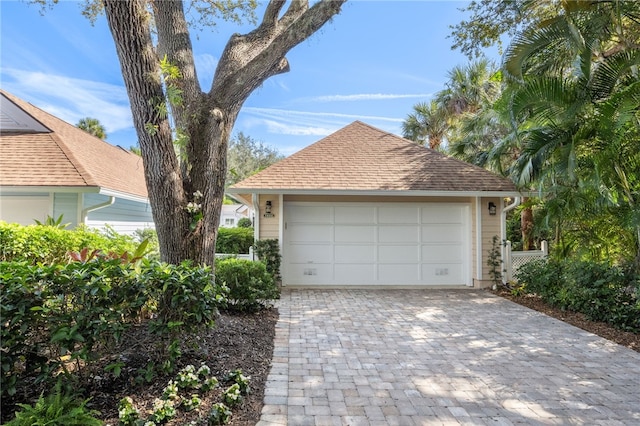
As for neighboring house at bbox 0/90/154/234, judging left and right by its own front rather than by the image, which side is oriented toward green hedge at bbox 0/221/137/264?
front

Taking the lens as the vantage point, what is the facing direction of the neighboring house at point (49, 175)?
facing the viewer

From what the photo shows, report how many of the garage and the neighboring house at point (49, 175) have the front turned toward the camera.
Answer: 2

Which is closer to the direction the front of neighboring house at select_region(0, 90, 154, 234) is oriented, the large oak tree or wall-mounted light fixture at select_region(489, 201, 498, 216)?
the large oak tree

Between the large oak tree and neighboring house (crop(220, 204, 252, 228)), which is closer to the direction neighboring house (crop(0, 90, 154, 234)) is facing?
the large oak tree

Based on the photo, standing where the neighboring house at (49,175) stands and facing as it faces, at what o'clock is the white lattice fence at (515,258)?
The white lattice fence is roughly at 10 o'clock from the neighboring house.

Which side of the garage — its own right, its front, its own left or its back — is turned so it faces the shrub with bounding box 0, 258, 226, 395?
front

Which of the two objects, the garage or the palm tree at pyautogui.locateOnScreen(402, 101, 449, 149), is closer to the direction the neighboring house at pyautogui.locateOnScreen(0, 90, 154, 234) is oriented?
the garage

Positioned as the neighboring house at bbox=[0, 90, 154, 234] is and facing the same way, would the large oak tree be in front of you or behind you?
in front

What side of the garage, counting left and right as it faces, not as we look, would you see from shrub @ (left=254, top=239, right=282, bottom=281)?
right

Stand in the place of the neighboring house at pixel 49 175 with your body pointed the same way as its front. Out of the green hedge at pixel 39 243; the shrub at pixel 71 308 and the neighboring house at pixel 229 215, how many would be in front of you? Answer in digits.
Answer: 2

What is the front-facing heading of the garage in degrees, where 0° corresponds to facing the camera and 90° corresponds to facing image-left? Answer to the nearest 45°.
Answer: approximately 0°

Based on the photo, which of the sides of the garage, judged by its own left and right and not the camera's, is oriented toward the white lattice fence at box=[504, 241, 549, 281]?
left

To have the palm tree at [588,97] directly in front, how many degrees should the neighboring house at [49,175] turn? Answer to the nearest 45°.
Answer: approximately 45° to its left

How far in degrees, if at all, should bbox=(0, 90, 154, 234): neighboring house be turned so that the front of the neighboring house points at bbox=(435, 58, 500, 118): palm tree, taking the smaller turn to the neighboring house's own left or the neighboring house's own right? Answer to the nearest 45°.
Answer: approximately 90° to the neighboring house's own left

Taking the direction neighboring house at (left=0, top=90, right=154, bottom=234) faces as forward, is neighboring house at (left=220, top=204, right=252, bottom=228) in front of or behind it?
behind
